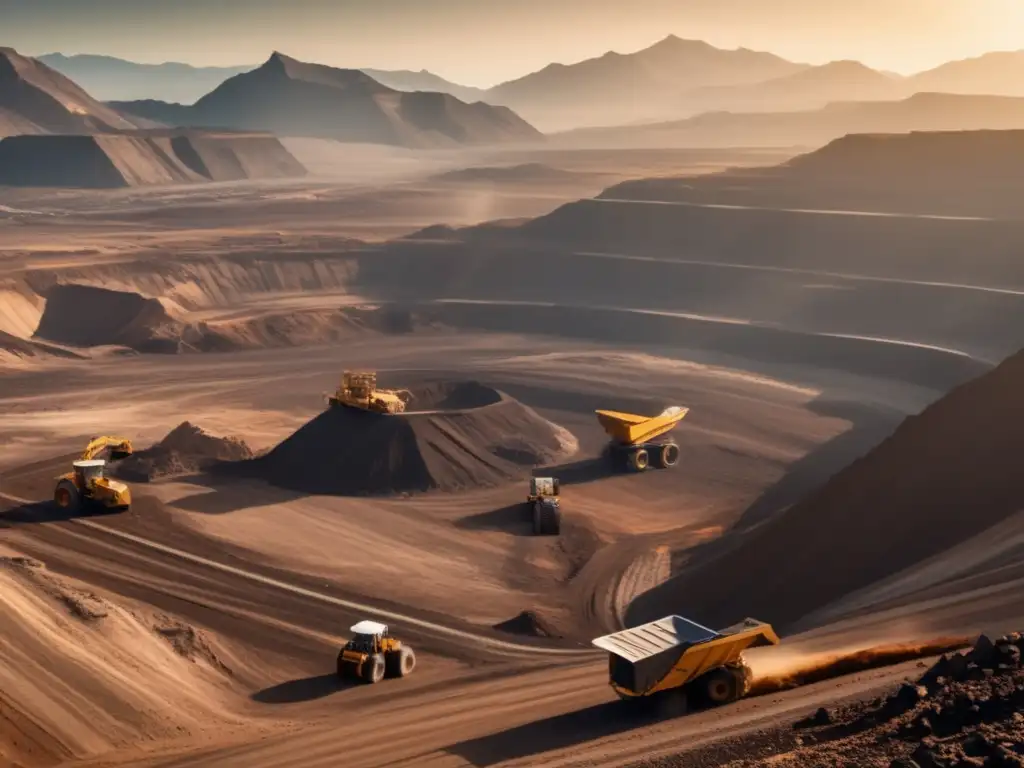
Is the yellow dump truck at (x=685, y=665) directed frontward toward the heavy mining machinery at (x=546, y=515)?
no

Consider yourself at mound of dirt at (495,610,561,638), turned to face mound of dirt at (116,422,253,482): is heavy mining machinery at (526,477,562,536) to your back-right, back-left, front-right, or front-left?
front-right

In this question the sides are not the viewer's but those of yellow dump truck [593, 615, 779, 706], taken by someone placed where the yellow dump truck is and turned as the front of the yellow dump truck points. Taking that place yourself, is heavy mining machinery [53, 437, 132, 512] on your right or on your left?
on your right

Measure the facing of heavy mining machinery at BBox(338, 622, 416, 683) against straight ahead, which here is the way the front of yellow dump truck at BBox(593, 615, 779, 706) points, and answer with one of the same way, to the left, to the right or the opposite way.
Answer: the same way

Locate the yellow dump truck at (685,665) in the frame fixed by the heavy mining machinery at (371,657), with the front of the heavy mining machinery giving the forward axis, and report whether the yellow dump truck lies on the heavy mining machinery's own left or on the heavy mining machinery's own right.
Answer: on the heavy mining machinery's own left

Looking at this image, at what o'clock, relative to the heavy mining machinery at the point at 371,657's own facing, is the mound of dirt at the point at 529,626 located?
The mound of dirt is roughly at 6 o'clock from the heavy mining machinery.
